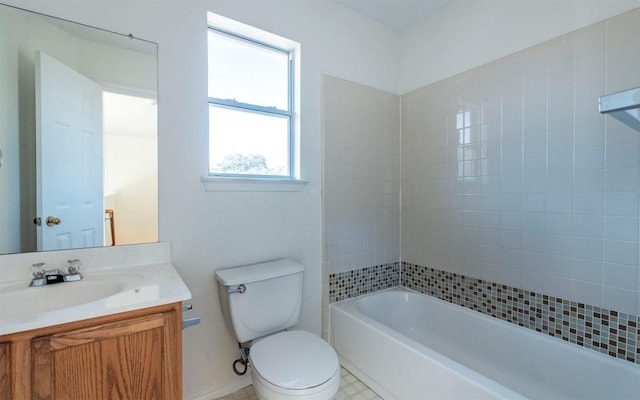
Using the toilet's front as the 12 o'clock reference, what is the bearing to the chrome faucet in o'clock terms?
The chrome faucet is roughly at 4 o'clock from the toilet.

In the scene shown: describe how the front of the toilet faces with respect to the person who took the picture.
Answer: facing the viewer and to the right of the viewer

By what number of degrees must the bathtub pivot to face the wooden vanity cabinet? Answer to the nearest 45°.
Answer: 0° — it already faces it

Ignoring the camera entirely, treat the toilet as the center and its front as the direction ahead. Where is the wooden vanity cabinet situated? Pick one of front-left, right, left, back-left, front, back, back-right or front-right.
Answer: right

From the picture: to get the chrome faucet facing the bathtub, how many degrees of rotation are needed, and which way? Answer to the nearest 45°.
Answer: approximately 45° to its left

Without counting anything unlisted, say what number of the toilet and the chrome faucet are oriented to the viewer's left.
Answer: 0

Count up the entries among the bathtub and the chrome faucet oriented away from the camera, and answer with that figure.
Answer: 0

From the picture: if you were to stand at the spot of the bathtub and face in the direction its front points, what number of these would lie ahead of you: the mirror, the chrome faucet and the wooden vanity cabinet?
3

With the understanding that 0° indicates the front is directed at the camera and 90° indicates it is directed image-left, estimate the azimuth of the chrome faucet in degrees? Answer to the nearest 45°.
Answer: approximately 0°

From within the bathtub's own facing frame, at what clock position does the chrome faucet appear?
The chrome faucet is roughly at 12 o'clock from the bathtub.

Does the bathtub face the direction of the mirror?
yes

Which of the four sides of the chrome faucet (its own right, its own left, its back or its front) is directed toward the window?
left
